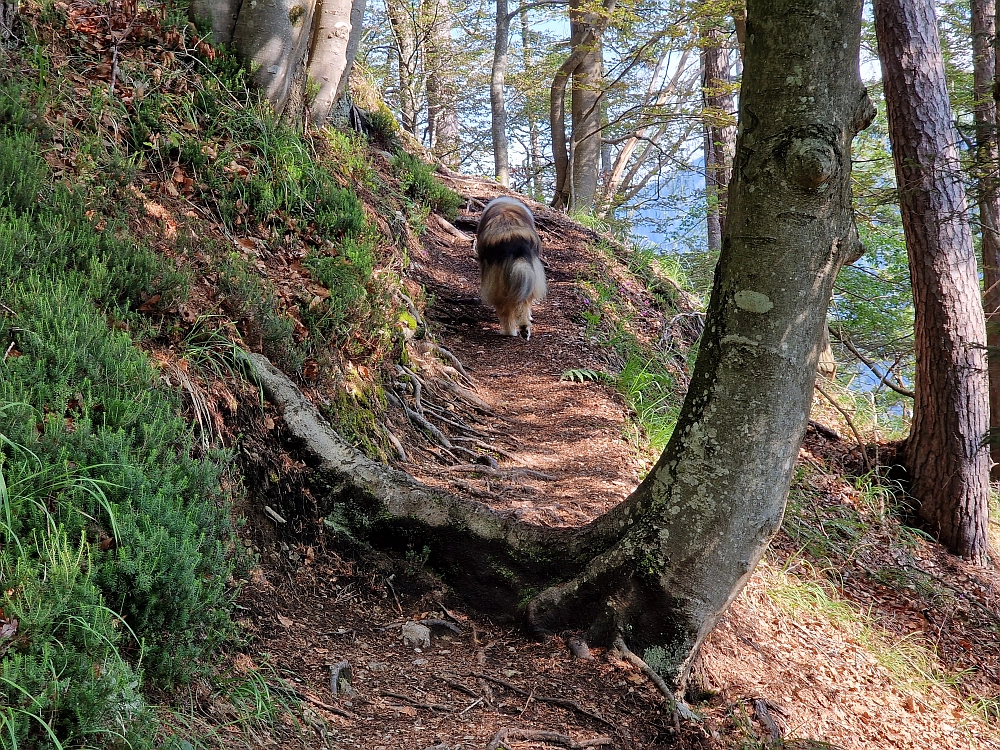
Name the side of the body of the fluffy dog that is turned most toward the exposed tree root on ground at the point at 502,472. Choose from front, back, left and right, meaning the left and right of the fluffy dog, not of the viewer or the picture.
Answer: back

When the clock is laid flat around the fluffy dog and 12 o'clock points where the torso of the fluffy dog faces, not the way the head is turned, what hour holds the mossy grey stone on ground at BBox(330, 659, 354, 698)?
The mossy grey stone on ground is roughly at 6 o'clock from the fluffy dog.

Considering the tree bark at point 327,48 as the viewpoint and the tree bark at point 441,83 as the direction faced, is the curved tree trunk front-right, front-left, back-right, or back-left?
back-right

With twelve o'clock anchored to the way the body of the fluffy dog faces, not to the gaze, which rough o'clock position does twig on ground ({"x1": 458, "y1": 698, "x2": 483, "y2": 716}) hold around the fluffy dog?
The twig on ground is roughly at 6 o'clock from the fluffy dog.

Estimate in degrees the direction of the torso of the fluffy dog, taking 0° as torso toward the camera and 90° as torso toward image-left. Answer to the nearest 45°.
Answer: approximately 180°

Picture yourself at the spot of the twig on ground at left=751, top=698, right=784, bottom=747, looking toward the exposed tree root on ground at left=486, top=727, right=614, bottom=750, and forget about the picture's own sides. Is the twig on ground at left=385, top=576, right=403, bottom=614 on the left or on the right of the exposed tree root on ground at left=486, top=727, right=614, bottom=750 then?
right

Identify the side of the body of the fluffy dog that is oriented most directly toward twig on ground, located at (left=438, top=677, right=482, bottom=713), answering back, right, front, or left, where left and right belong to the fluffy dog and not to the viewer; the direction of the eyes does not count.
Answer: back

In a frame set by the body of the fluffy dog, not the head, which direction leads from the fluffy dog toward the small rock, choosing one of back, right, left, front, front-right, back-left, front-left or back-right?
back

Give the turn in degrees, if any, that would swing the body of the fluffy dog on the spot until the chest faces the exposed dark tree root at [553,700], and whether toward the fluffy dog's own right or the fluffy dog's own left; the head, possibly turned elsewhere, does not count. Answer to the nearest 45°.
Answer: approximately 180°

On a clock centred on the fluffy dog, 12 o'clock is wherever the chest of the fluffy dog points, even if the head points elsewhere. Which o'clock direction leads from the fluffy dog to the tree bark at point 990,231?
The tree bark is roughly at 3 o'clock from the fluffy dog.
